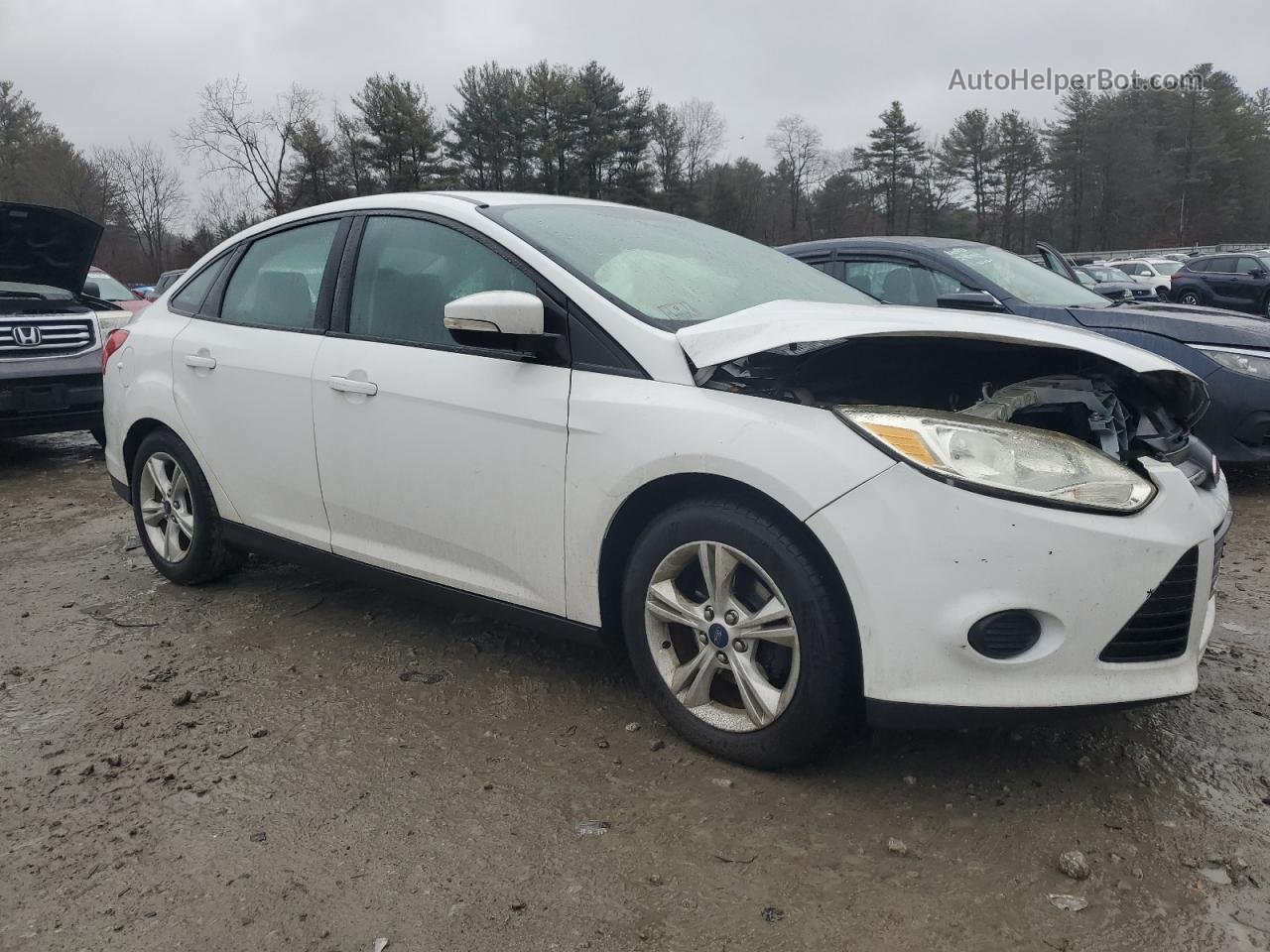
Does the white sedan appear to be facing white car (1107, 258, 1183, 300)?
no

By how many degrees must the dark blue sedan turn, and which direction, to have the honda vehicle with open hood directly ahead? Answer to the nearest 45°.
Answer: approximately 135° to its right

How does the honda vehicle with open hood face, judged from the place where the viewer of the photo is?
facing the viewer

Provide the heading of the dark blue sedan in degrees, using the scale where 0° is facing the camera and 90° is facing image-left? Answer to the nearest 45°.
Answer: approximately 315°

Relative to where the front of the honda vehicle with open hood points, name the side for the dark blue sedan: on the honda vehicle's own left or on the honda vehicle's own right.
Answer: on the honda vehicle's own left

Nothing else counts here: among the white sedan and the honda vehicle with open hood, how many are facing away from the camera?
0

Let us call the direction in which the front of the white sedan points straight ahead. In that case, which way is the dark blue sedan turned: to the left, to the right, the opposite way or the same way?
the same way

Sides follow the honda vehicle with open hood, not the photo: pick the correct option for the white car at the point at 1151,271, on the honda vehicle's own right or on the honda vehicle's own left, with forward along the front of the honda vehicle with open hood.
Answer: on the honda vehicle's own left

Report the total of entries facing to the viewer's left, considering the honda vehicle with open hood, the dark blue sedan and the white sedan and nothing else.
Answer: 0

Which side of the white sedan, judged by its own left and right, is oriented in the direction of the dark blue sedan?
left

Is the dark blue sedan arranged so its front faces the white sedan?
no

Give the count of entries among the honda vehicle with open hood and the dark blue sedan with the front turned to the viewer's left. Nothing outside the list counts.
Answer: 0

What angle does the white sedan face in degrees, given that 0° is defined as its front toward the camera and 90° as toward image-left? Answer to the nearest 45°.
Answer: approximately 315°
